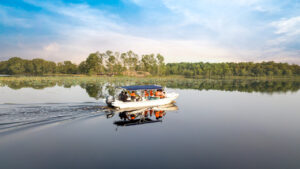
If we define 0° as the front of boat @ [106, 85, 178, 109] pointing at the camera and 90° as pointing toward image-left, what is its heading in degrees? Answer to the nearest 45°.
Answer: approximately 270°
